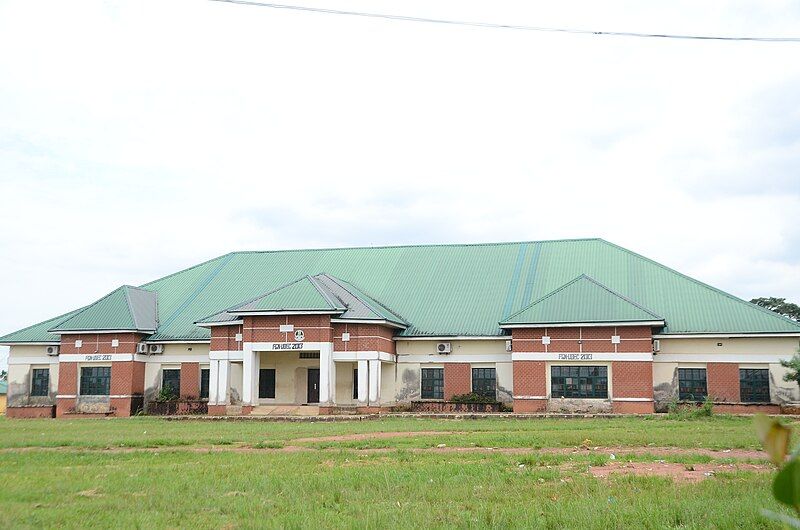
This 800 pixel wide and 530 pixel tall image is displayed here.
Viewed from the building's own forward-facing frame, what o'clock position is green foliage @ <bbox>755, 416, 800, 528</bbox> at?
The green foliage is roughly at 12 o'clock from the building.

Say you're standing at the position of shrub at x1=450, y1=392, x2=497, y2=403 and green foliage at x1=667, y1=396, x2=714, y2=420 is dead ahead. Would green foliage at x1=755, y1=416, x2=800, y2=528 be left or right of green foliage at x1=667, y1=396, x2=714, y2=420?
right

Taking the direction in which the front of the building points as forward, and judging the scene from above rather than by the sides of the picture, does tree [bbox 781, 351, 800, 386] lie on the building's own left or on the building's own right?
on the building's own left

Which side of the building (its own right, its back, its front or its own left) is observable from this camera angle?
front

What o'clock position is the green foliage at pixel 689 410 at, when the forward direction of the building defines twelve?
The green foliage is roughly at 10 o'clock from the building.

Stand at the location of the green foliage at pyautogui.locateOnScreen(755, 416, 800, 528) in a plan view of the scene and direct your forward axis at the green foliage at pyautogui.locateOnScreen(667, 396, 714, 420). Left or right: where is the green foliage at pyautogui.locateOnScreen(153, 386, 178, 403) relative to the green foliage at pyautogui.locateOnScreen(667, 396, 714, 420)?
left

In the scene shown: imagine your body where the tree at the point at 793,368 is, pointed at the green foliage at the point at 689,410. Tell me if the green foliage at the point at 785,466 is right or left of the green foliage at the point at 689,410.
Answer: left
